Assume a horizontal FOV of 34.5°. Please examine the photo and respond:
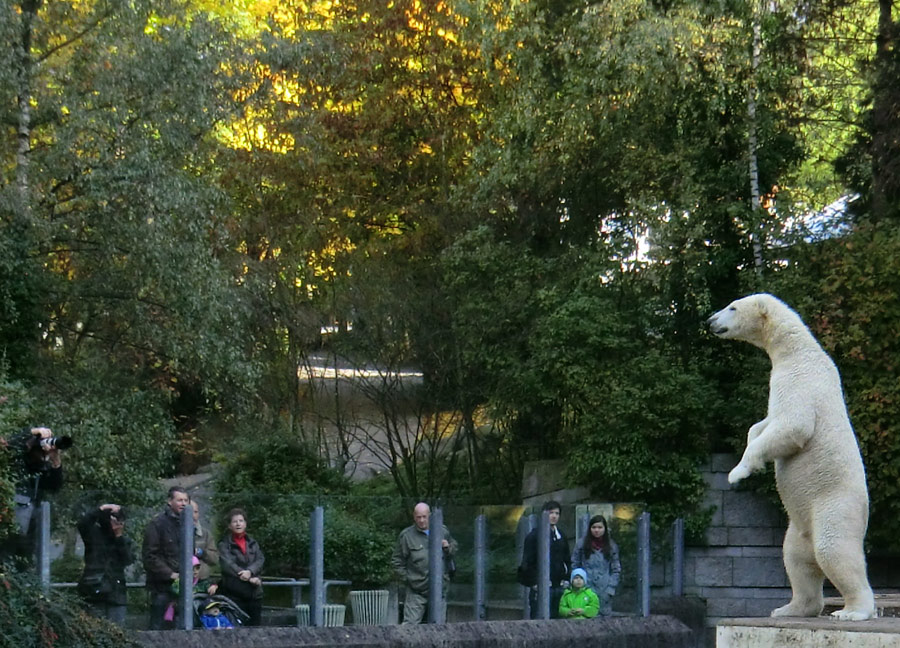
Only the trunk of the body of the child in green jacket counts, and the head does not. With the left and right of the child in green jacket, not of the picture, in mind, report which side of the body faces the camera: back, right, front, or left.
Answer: front

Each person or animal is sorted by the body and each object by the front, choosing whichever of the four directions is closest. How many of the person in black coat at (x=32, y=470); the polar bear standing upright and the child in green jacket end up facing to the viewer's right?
1

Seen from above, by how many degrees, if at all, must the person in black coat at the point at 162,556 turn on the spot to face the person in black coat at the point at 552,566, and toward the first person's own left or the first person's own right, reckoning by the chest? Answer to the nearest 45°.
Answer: approximately 90° to the first person's own left

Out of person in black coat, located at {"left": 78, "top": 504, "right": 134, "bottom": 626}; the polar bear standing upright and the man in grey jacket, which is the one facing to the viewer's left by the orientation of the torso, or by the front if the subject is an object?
the polar bear standing upright

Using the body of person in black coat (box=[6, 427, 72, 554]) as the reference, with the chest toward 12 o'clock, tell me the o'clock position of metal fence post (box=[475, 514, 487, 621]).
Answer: The metal fence post is roughly at 11 o'clock from the person in black coat.

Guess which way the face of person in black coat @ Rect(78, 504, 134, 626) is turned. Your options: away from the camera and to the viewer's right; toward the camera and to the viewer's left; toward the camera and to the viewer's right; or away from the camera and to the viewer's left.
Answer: toward the camera and to the viewer's right

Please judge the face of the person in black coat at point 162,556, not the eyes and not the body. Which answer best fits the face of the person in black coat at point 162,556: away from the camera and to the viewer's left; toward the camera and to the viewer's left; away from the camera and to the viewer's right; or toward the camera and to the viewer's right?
toward the camera and to the viewer's right

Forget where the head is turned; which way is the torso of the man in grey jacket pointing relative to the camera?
toward the camera

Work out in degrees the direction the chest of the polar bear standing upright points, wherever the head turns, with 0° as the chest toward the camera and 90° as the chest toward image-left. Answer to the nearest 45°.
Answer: approximately 90°

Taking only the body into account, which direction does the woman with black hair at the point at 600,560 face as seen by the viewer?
toward the camera

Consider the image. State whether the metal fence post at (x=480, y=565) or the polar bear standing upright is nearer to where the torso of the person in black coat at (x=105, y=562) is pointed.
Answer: the polar bear standing upright

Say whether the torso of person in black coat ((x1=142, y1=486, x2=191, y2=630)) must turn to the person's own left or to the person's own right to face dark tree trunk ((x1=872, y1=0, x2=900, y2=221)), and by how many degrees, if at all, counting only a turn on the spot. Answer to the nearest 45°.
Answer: approximately 90° to the person's own left

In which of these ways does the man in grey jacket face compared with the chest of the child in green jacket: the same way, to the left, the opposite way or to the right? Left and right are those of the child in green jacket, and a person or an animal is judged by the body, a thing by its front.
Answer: the same way

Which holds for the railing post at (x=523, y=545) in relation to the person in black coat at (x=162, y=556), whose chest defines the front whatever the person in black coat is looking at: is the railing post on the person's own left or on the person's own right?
on the person's own left

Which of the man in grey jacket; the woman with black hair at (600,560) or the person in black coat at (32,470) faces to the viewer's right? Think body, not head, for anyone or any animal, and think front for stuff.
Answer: the person in black coat

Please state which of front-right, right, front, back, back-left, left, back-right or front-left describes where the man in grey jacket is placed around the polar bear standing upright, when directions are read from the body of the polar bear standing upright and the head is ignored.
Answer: front-right

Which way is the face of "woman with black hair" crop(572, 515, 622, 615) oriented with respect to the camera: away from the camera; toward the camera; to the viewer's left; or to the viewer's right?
toward the camera

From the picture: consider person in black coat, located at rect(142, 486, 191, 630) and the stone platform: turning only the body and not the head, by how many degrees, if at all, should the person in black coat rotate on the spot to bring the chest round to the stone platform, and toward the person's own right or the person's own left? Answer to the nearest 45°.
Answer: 0° — they already face it

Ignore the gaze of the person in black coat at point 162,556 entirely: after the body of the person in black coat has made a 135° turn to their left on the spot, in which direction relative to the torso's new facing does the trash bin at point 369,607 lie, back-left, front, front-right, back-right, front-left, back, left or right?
front-right

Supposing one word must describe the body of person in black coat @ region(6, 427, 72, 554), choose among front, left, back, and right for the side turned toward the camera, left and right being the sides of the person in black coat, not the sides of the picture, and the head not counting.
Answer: right
